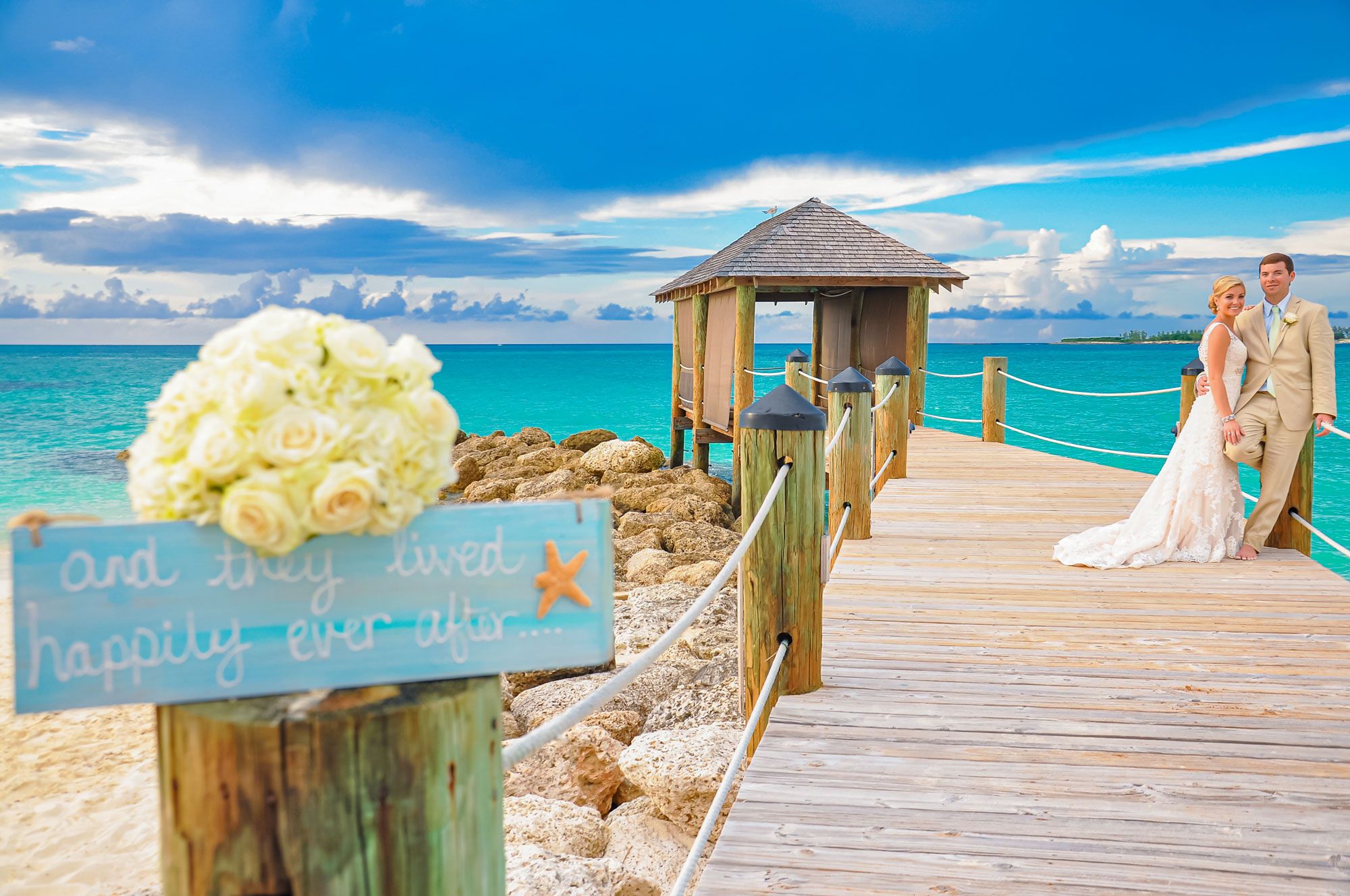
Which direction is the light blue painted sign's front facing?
toward the camera

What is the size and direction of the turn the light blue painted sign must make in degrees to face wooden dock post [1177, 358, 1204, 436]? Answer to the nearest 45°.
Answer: approximately 135° to its left

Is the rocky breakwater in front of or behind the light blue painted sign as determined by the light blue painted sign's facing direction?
behind

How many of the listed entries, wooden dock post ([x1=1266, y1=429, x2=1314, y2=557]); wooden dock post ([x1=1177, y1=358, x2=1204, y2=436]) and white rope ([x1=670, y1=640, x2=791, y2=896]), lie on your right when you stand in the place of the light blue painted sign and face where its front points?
0

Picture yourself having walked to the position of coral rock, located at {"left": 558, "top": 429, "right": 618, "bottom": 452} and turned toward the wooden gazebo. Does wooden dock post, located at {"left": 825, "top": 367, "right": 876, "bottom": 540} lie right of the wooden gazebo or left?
right

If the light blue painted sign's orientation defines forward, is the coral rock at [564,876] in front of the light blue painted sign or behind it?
behind
